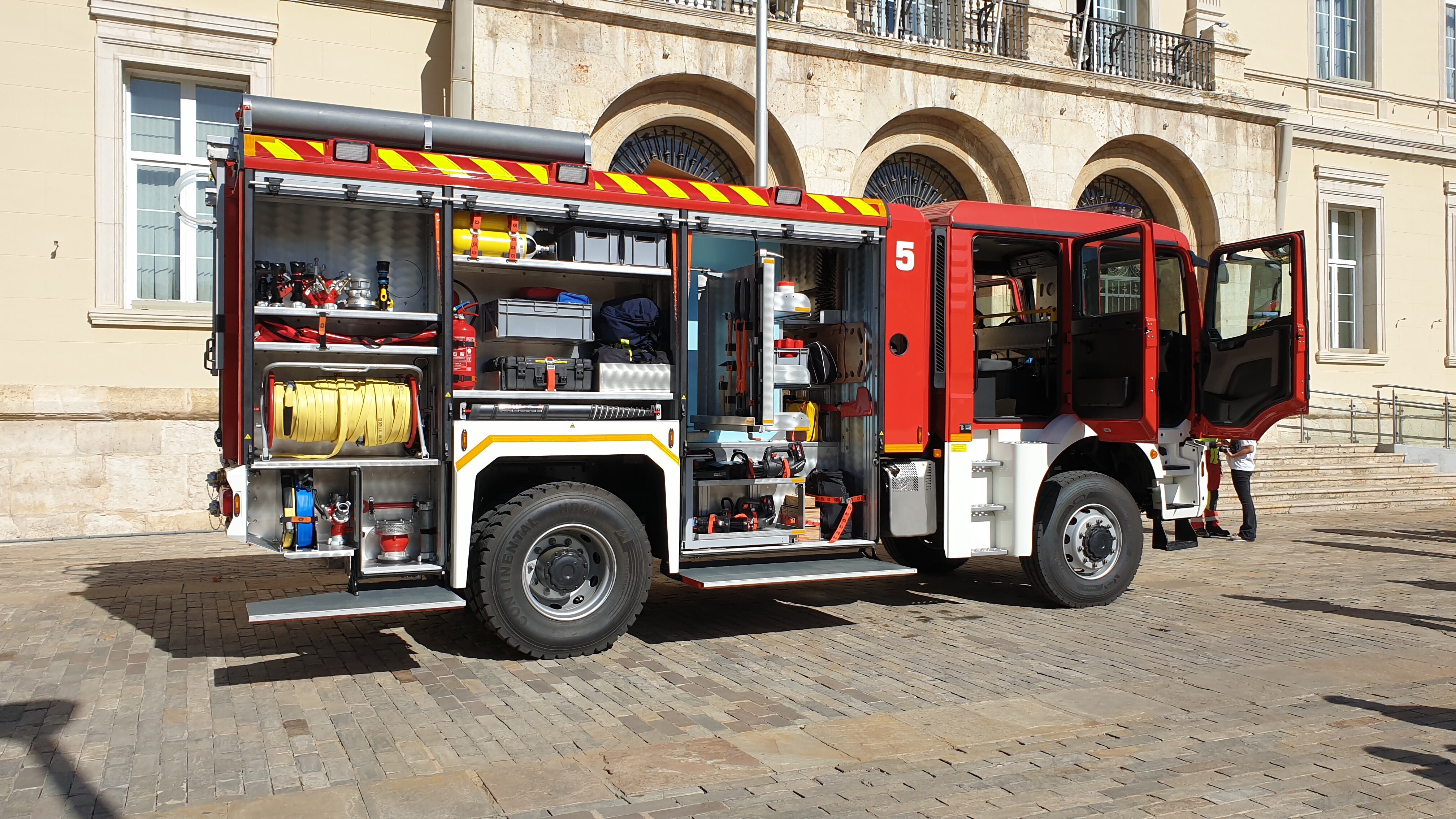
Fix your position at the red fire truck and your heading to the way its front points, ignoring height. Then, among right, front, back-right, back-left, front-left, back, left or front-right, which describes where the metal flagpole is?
front-left

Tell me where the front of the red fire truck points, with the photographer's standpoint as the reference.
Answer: facing away from the viewer and to the right of the viewer

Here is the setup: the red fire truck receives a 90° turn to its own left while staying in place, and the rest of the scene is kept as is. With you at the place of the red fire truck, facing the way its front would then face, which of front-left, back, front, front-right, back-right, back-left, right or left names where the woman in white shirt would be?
right
